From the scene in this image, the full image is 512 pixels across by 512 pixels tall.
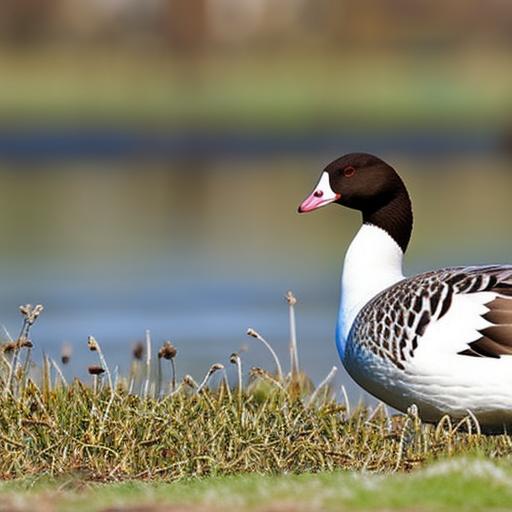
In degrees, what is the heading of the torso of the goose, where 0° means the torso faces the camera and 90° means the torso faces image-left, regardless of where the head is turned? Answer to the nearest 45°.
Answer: approximately 90°

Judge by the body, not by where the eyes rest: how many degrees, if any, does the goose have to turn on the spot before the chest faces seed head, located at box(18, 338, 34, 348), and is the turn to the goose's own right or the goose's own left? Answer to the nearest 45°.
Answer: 0° — it already faces it
